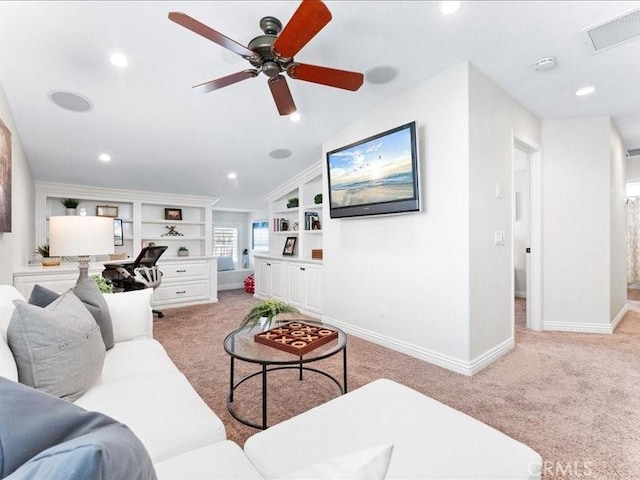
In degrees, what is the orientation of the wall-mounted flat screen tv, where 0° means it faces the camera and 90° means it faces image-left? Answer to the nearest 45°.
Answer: approximately 45°

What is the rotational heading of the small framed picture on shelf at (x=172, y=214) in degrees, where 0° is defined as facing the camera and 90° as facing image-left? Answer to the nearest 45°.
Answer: approximately 0°

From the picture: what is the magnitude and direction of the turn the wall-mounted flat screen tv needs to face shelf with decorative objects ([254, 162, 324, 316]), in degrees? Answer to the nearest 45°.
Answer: approximately 90° to its right

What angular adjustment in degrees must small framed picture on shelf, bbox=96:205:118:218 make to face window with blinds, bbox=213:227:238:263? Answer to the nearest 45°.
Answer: approximately 135° to its left

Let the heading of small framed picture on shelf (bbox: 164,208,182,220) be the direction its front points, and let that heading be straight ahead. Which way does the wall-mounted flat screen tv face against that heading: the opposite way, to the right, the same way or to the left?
to the right

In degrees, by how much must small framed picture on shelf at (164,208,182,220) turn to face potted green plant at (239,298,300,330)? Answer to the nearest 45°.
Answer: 0° — it already faces it

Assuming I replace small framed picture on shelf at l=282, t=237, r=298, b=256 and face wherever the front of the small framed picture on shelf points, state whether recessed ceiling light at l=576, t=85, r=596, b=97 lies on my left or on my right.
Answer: on my left

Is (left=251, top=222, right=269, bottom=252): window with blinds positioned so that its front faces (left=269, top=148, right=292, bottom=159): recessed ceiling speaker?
yes
